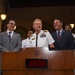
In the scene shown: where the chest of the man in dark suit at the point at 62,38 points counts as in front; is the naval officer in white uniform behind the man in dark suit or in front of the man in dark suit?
in front

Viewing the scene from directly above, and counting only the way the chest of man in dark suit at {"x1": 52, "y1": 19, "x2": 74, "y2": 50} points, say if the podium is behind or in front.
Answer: in front

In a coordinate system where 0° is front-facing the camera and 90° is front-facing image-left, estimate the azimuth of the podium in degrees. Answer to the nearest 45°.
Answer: approximately 0°

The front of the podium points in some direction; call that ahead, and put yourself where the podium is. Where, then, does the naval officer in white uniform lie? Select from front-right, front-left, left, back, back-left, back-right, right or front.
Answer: back

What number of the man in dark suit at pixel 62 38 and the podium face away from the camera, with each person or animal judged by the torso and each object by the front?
0
